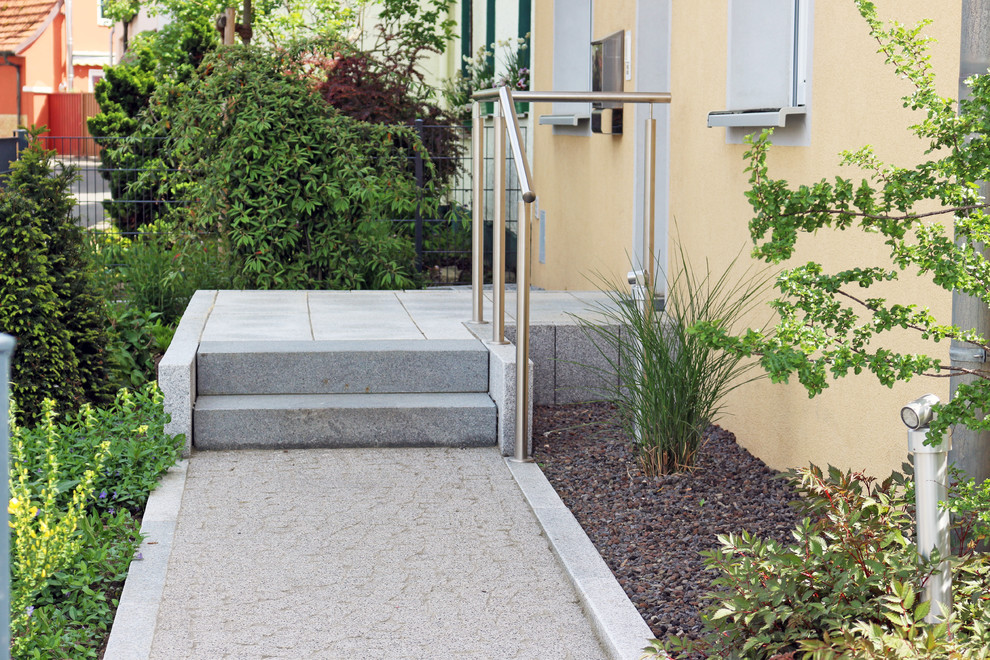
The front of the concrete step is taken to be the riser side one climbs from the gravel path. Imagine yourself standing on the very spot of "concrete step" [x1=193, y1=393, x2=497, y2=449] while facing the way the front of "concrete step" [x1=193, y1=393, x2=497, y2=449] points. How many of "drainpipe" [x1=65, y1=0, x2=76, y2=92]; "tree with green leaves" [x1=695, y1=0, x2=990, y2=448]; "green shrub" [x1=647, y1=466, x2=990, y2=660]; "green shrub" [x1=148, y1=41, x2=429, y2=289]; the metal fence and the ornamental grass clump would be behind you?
3

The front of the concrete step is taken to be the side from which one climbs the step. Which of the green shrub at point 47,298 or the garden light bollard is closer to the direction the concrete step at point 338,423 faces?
the garden light bollard

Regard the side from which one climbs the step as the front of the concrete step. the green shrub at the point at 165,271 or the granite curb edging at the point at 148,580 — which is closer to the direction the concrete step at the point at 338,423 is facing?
the granite curb edging

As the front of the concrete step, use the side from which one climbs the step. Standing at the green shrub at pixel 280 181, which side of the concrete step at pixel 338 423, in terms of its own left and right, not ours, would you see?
back

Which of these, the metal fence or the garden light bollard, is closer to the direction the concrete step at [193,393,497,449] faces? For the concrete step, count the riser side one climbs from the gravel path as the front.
the garden light bollard

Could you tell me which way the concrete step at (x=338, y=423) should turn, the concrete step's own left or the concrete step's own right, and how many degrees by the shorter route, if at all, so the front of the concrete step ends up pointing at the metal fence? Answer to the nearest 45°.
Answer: approximately 180°

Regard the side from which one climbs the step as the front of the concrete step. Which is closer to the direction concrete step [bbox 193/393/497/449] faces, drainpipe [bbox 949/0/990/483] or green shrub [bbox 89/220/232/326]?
the drainpipe

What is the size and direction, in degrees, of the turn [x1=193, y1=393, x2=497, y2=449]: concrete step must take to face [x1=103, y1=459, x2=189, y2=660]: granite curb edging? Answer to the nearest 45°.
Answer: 0° — it already faces it

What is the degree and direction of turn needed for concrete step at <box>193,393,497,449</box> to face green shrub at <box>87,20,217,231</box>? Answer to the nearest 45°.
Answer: approximately 180°

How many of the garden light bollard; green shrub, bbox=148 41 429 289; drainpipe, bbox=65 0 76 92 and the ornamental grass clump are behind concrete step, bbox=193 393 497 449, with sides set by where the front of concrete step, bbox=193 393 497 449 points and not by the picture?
2

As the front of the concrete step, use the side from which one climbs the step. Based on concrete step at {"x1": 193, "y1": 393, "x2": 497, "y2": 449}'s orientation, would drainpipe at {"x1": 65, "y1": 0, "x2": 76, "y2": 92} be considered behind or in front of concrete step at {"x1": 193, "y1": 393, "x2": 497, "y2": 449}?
behind

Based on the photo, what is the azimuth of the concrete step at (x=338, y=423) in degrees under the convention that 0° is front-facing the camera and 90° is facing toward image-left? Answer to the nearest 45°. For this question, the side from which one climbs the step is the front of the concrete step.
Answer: approximately 0°

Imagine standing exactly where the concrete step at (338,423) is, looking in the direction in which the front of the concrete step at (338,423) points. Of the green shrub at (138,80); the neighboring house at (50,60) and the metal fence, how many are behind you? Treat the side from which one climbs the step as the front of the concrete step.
3

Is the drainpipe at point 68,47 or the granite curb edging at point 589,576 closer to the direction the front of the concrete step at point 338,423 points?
the granite curb edging
